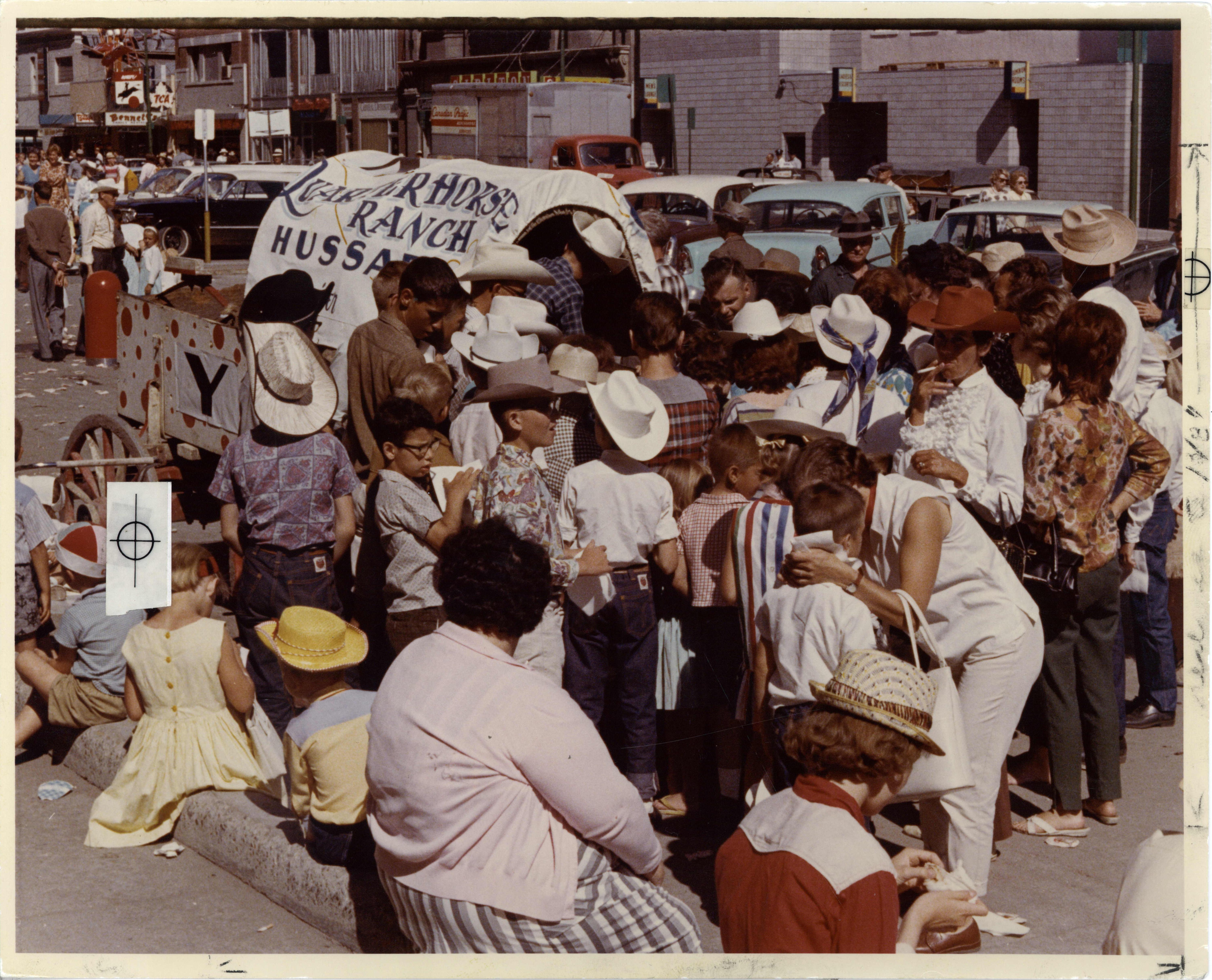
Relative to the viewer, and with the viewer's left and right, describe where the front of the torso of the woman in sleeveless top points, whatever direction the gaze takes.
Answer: facing to the left of the viewer

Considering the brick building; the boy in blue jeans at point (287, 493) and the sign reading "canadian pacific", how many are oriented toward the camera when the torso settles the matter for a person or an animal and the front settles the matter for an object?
2

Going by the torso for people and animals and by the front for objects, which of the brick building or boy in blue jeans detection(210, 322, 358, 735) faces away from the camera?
the boy in blue jeans

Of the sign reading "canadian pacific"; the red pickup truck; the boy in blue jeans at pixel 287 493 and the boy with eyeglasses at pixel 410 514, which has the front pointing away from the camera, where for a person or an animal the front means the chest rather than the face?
the boy in blue jeans

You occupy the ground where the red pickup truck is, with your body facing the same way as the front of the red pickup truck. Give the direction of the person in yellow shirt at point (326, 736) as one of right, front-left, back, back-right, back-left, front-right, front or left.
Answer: front-right

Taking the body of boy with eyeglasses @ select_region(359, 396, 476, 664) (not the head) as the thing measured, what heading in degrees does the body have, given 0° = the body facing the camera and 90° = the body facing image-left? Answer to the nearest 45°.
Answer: approximately 270°

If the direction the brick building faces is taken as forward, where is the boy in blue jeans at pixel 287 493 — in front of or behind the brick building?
in front

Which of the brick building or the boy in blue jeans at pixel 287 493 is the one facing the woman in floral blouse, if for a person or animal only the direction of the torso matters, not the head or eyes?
the brick building

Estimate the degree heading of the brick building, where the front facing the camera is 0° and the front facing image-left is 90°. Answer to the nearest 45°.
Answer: approximately 0°

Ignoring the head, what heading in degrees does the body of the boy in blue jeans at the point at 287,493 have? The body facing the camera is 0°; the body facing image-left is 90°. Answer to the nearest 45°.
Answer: approximately 180°

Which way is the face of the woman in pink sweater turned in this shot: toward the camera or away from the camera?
away from the camera

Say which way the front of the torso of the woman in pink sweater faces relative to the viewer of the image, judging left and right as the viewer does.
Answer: facing away from the viewer and to the right of the viewer
